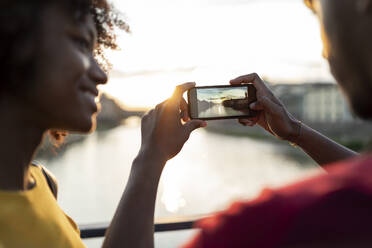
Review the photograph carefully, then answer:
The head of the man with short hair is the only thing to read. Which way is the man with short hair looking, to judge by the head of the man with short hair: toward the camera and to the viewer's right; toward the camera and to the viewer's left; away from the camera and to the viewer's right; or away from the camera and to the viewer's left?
away from the camera and to the viewer's left

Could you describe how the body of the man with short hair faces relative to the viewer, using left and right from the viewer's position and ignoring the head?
facing away from the viewer and to the left of the viewer
